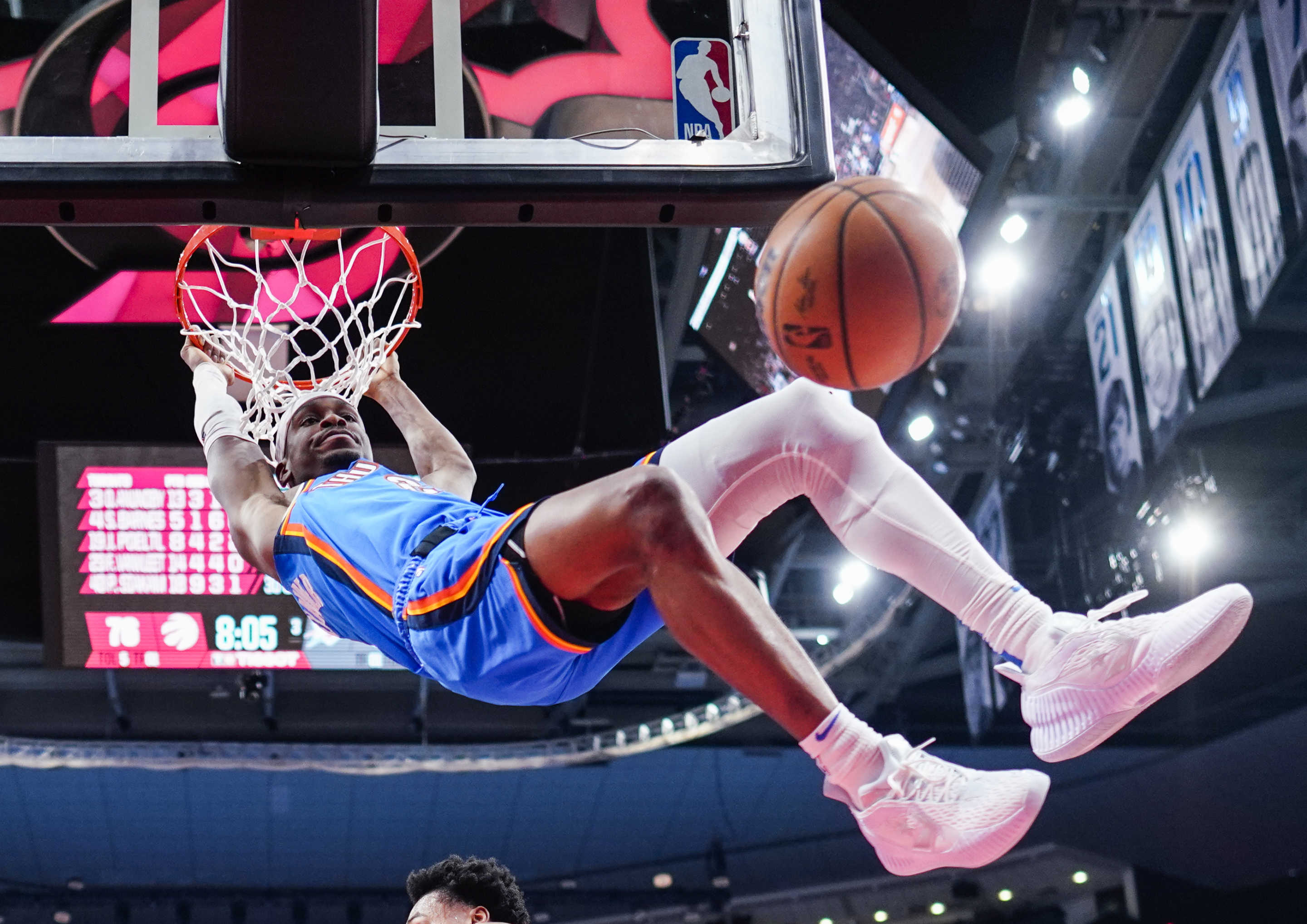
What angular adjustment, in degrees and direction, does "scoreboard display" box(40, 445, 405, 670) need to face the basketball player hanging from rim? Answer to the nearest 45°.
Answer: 0° — it already faces them

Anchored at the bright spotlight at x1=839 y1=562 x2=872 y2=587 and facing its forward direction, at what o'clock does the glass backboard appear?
The glass backboard is roughly at 12 o'clock from the bright spotlight.

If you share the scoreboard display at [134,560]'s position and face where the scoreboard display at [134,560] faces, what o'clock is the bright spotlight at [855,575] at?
The bright spotlight is roughly at 8 o'clock from the scoreboard display.

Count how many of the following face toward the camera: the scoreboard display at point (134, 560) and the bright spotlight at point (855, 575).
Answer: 2

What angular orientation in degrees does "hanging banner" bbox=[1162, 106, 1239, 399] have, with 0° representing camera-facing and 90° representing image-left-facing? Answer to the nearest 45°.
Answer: approximately 45°

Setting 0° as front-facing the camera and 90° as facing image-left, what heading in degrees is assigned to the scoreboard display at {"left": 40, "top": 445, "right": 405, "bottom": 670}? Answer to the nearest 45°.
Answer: approximately 0°

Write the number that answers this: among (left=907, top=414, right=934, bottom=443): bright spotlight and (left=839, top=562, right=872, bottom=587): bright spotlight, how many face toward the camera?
2
